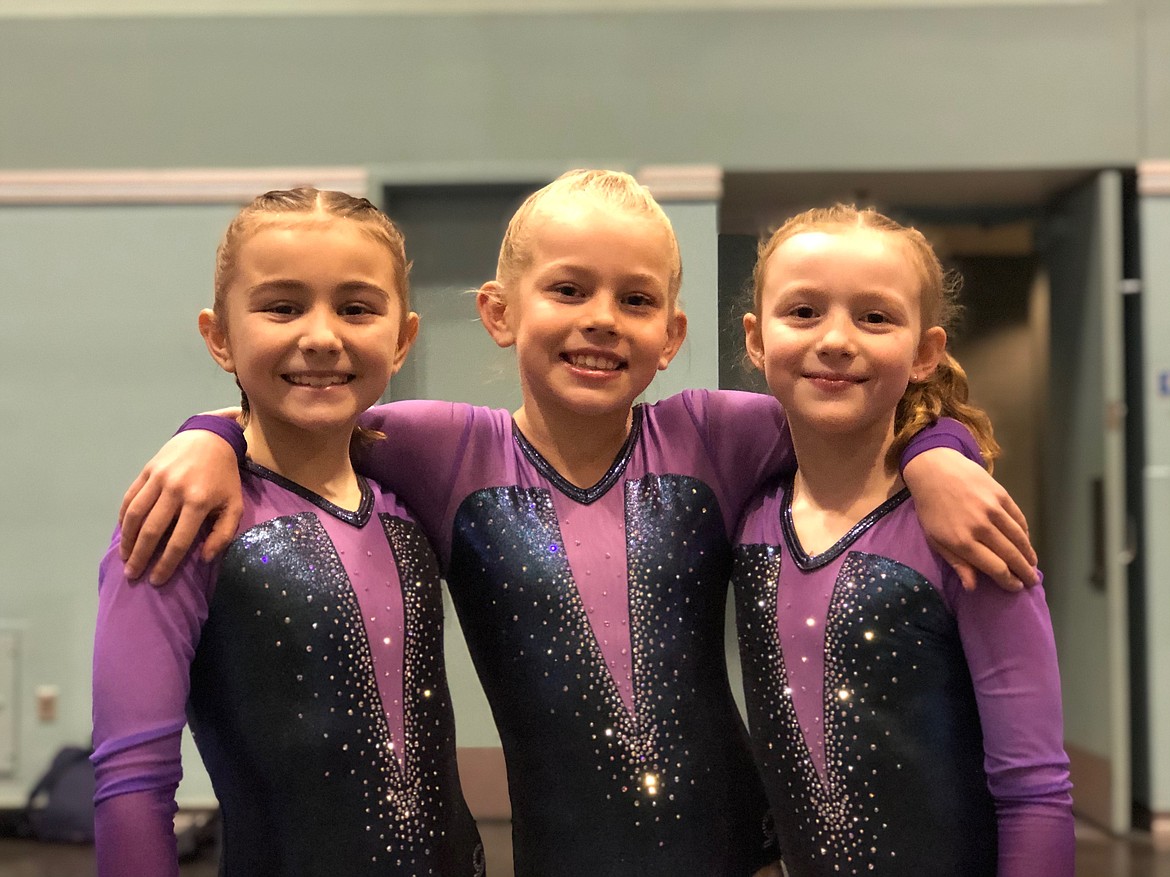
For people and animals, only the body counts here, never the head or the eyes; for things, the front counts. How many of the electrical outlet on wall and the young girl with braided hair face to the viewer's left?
0

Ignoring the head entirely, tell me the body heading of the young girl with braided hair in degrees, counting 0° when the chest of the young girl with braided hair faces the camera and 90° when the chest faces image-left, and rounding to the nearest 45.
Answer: approximately 315°

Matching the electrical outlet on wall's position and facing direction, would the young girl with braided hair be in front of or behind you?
in front

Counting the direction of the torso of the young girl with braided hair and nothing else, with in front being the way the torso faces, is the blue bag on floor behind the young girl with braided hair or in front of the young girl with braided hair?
behind

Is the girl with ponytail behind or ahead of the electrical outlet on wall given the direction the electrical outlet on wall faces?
ahead

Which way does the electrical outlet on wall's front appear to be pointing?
toward the camera

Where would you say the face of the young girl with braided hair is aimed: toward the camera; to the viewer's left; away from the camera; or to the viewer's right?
toward the camera

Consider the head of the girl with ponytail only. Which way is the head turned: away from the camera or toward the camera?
toward the camera
